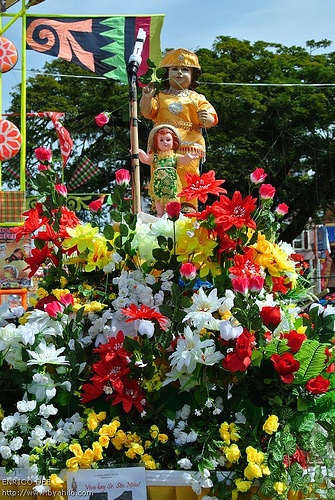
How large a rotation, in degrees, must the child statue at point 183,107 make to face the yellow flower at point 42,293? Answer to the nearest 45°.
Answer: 0° — it already faces it

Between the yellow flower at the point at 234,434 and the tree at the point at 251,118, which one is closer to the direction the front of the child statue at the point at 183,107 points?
the yellow flower

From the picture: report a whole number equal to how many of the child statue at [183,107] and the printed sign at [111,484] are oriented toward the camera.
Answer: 2

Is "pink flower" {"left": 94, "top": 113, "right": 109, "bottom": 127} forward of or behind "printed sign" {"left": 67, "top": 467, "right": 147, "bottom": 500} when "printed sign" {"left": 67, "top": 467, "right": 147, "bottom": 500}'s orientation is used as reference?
behind

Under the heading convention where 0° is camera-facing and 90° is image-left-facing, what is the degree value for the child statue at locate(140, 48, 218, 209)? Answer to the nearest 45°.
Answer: approximately 0°

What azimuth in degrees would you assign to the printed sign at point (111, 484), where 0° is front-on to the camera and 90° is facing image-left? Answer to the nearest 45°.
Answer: approximately 0°

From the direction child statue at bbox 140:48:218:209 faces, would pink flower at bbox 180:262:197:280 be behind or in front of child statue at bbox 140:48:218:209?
in front
